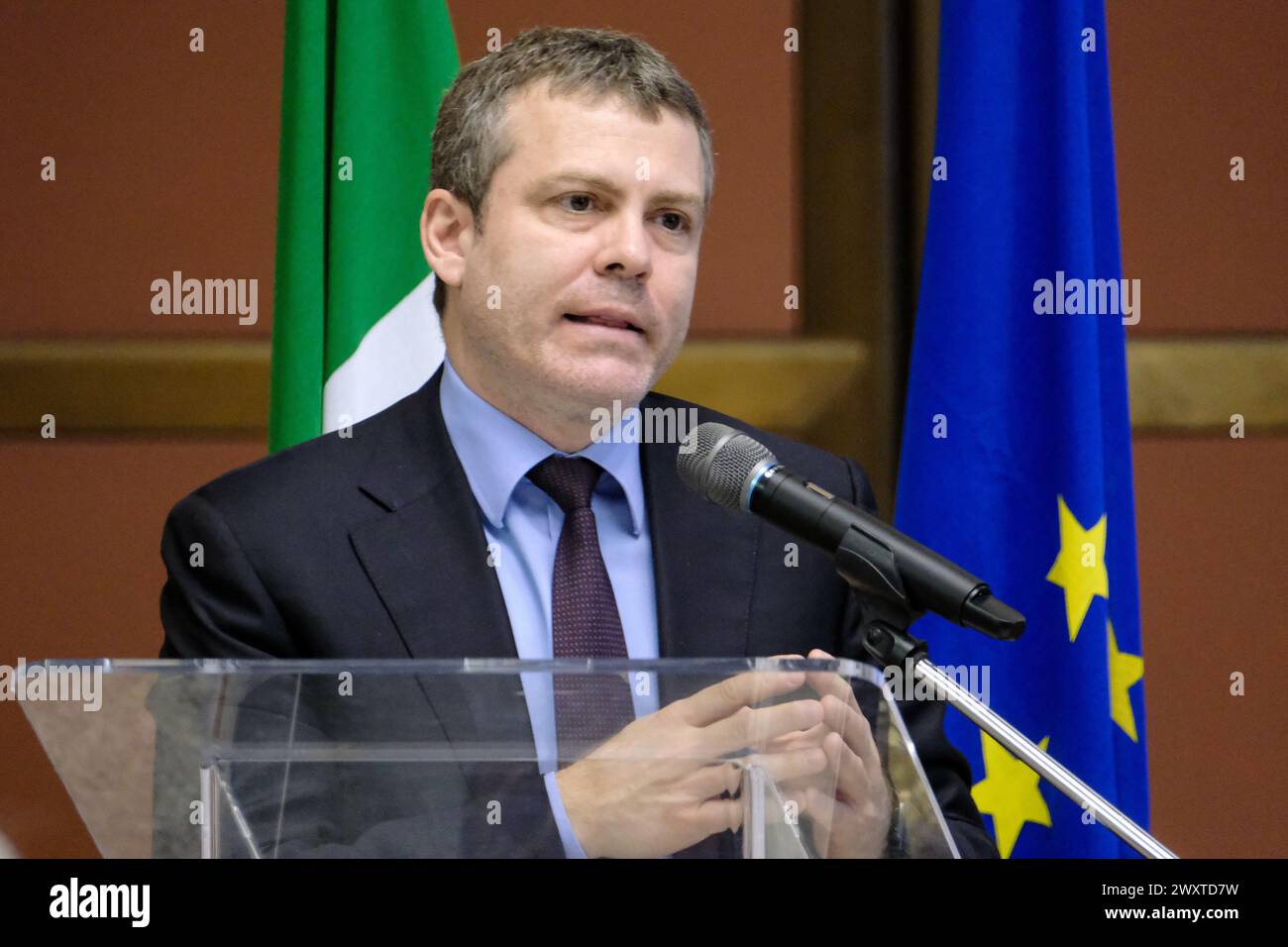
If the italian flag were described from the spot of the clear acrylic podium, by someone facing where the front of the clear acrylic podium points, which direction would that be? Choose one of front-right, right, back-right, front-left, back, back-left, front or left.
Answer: back

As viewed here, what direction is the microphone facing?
to the viewer's left

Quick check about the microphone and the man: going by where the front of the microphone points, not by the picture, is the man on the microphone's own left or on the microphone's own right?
on the microphone's own right

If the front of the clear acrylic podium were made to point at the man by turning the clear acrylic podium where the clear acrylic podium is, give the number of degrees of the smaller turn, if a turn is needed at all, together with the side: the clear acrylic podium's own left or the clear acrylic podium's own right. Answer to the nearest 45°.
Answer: approximately 180°

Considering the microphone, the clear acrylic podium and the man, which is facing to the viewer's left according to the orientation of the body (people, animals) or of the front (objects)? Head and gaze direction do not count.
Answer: the microphone

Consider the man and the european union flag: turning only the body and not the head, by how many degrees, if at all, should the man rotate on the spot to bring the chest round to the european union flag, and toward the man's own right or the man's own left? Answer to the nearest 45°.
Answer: approximately 90° to the man's own left
